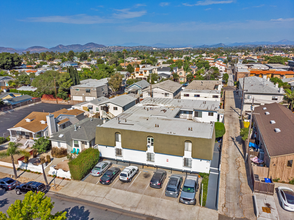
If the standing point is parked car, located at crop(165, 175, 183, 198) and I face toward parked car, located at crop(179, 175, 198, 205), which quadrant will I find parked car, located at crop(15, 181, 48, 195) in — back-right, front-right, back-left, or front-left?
back-right

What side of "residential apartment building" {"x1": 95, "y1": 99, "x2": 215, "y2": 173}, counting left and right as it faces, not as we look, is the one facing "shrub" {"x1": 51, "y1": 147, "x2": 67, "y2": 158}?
right

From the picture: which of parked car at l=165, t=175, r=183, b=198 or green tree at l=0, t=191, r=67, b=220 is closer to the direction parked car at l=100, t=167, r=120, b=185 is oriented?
the parked car

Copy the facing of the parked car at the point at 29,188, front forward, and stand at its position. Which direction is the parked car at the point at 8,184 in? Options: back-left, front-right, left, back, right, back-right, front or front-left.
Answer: front

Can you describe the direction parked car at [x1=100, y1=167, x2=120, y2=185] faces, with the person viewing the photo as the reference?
facing away from the viewer and to the right of the viewer

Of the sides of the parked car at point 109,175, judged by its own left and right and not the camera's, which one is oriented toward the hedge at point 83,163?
left

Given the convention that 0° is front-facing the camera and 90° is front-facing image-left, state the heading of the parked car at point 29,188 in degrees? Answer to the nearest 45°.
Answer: approximately 135°

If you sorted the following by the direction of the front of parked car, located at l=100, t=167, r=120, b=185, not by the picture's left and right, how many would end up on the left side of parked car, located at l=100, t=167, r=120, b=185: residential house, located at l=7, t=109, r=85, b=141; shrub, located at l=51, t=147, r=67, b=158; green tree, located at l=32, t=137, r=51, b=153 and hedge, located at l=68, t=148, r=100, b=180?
4

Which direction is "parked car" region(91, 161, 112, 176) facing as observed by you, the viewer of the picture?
facing away from the viewer and to the right of the viewer

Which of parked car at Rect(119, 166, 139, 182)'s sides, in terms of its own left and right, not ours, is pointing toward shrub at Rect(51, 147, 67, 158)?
left

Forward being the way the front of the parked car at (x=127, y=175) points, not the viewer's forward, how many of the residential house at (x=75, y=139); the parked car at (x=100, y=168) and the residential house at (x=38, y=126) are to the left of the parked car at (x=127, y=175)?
3

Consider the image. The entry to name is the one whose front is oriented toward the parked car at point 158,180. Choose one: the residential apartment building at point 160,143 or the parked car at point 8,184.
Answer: the residential apartment building

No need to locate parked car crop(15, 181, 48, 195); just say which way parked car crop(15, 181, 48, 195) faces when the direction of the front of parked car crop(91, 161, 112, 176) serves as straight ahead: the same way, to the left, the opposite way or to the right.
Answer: to the left

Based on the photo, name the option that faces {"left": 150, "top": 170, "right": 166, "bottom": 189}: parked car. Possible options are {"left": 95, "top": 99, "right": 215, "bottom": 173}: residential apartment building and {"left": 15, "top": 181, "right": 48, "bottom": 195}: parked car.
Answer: the residential apartment building

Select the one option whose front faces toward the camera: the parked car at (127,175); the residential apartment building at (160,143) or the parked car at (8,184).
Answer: the residential apartment building

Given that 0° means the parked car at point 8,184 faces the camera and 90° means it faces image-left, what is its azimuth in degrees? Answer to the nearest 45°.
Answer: approximately 135°

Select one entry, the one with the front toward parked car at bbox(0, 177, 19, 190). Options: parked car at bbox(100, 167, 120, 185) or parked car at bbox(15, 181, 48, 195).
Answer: parked car at bbox(15, 181, 48, 195)

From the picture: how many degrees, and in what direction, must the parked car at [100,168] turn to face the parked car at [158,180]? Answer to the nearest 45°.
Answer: approximately 90° to its right

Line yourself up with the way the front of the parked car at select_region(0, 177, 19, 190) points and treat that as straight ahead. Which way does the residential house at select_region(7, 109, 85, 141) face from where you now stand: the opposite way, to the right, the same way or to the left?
to the left

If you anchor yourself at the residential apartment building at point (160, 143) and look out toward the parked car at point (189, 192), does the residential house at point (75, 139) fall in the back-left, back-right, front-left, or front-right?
back-right

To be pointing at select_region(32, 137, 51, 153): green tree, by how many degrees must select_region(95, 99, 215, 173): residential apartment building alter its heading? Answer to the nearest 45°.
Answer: approximately 90° to its right
